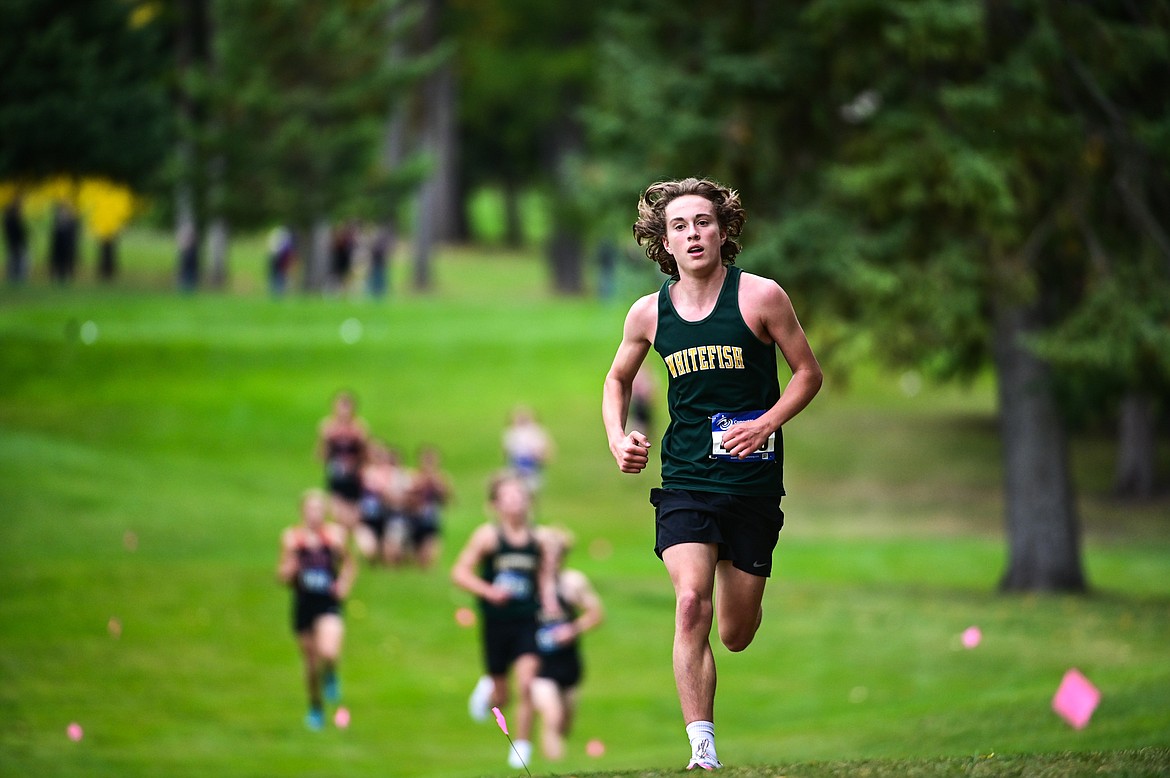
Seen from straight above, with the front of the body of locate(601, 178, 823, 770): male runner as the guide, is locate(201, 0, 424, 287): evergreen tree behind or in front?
behind

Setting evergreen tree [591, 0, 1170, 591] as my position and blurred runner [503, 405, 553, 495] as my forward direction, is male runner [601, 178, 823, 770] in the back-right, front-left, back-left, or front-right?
back-left

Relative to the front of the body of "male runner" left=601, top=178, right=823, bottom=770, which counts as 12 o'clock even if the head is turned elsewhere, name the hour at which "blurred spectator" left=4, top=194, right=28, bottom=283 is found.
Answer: The blurred spectator is roughly at 5 o'clock from the male runner.

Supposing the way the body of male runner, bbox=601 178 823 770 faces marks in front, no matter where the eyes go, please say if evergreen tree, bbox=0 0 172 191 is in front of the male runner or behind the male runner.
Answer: behind

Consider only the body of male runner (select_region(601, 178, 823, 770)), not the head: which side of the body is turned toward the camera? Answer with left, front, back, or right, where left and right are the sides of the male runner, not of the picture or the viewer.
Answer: front

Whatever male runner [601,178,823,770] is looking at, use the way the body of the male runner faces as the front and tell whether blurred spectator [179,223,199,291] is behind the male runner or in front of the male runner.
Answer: behind

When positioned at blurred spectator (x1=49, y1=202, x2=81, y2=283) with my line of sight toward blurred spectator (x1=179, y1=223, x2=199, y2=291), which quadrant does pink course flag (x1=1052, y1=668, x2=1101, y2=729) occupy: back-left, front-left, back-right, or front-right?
front-right

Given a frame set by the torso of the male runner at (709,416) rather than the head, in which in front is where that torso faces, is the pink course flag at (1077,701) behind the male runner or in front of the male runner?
behind

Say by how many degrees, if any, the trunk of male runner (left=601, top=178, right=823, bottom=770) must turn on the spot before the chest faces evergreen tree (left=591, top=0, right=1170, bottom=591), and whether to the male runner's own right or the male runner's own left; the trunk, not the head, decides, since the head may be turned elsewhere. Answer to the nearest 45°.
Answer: approximately 180°

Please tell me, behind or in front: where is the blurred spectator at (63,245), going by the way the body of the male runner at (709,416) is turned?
behind
